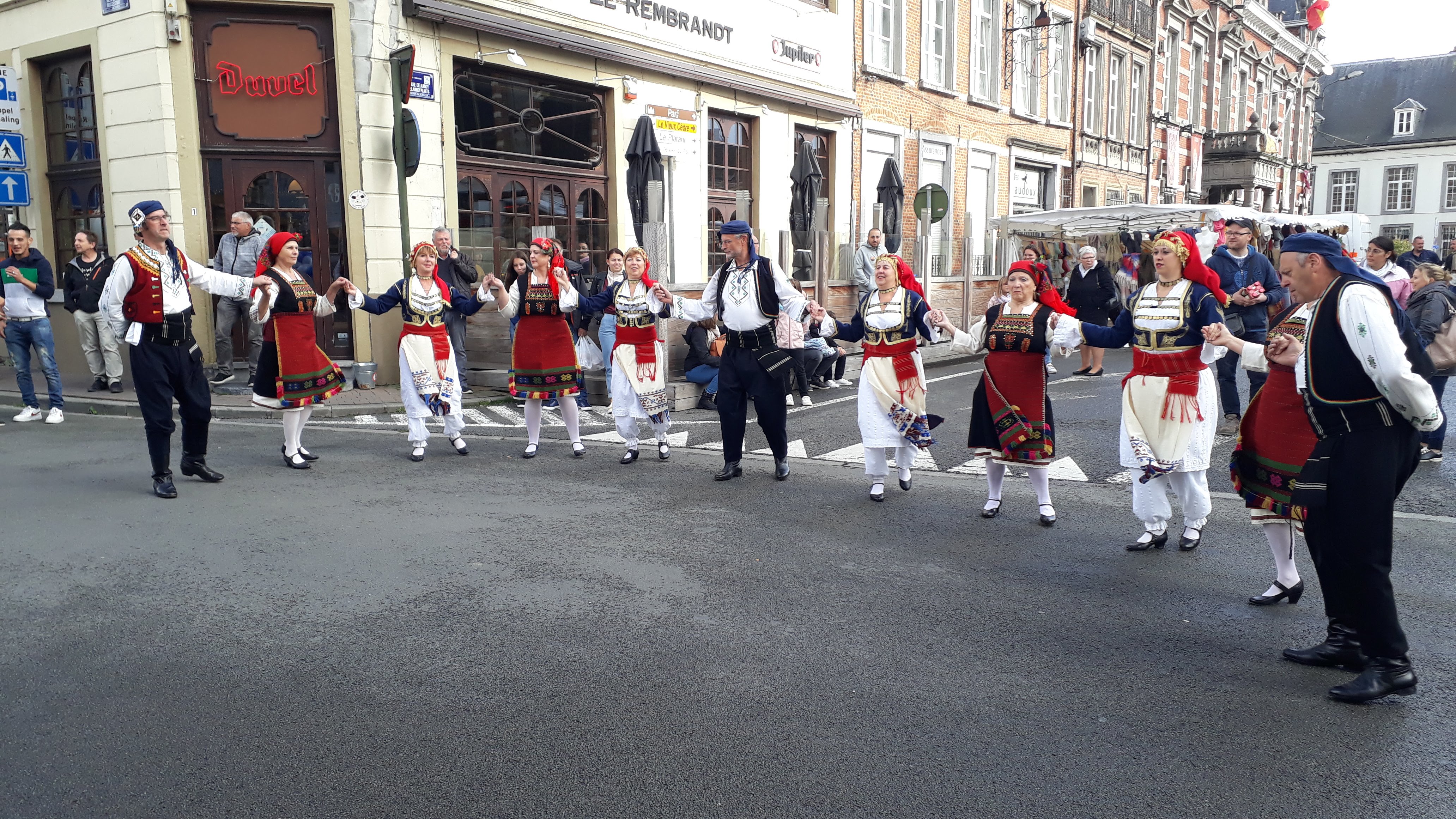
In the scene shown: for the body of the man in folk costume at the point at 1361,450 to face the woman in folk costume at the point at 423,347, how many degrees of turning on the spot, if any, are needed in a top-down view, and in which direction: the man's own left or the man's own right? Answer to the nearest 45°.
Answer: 0° — they already face them

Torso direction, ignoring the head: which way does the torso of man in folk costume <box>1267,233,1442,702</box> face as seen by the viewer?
to the viewer's left

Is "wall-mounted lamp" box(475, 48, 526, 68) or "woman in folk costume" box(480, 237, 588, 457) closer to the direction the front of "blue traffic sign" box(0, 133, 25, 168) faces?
the woman in folk costume

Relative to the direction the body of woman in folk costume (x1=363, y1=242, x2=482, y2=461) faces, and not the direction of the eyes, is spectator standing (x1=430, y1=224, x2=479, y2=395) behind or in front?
behind

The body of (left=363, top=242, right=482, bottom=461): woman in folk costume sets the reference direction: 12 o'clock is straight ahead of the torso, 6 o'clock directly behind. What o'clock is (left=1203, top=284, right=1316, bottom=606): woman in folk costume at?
(left=1203, top=284, right=1316, bottom=606): woman in folk costume is roughly at 11 o'clock from (left=363, top=242, right=482, bottom=461): woman in folk costume.

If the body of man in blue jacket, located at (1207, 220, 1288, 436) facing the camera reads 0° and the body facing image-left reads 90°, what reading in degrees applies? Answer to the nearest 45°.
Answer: approximately 0°

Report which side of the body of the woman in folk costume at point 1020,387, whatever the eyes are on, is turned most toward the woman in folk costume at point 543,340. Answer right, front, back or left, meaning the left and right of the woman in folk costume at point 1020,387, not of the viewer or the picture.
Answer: right

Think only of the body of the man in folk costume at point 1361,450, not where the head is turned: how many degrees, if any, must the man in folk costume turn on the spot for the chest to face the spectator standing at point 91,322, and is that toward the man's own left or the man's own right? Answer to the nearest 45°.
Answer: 0° — they already face them
